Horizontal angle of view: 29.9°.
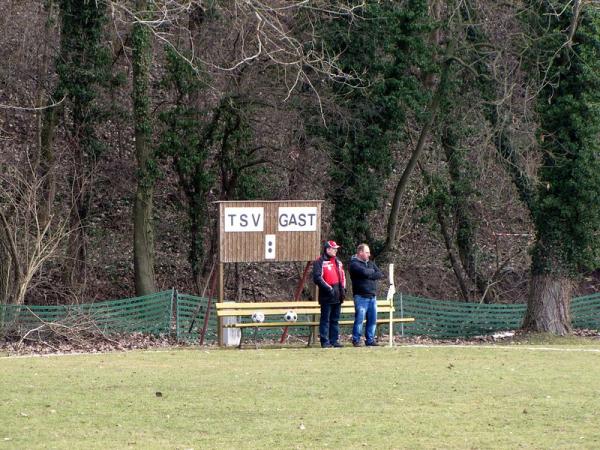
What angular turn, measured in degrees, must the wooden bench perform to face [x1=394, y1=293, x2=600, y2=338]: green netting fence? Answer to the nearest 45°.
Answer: approximately 135° to its left

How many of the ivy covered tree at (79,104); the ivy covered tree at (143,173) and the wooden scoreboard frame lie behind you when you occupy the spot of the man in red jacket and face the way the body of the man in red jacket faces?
3

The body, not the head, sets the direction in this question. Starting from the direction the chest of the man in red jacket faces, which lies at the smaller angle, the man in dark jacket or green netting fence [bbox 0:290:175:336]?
the man in dark jacket

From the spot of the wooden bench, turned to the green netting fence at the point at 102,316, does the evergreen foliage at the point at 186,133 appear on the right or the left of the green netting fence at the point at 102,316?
right

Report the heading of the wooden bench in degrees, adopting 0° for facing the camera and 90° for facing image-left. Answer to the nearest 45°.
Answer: approximately 0°

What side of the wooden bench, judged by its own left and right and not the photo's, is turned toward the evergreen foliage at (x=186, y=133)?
back

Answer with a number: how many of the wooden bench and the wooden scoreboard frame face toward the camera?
2

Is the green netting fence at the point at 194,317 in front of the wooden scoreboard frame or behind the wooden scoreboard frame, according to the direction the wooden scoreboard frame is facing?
behind

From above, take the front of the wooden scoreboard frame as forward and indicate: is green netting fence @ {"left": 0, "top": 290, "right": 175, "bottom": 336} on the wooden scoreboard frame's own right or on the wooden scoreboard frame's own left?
on the wooden scoreboard frame's own right

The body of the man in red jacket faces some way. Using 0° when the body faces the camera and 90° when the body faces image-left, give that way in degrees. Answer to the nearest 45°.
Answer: approximately 315°
